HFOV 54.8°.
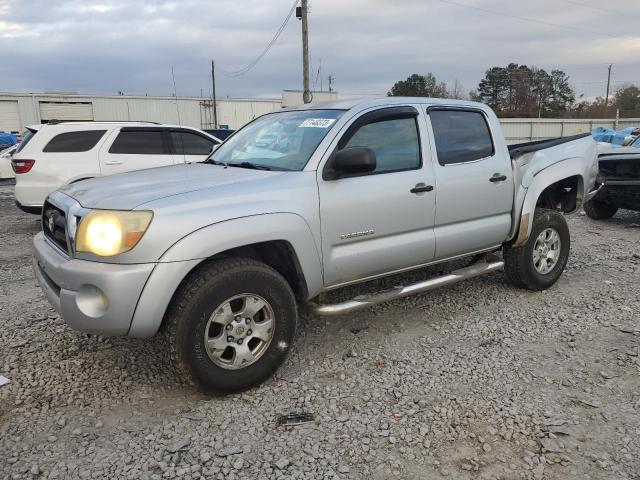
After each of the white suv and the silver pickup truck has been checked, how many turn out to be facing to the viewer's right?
1

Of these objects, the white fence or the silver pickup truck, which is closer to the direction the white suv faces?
the white fence

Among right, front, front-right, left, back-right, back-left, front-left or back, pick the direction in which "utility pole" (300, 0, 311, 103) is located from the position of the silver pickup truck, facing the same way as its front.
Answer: back-right

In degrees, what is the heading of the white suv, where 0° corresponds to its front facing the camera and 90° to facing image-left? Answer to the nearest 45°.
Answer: approximately 270°

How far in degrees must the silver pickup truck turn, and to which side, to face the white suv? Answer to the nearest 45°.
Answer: approximately 90° to its right

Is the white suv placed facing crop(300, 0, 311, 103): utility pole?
no

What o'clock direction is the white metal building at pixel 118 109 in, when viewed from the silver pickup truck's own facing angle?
The white metal building is roughly at 4 o'clock from the silver pickup truck.

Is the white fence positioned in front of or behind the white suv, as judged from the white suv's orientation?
in front

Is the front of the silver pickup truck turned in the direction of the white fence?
no

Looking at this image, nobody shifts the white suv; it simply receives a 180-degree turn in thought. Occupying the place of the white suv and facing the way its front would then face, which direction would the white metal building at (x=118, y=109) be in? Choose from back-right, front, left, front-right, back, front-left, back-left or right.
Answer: right
